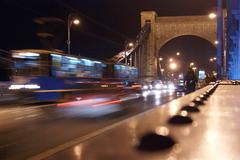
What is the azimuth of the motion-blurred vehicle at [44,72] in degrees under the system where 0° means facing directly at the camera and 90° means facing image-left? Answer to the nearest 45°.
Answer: approximately 45°

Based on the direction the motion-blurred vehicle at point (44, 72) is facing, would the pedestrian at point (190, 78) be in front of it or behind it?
behind
